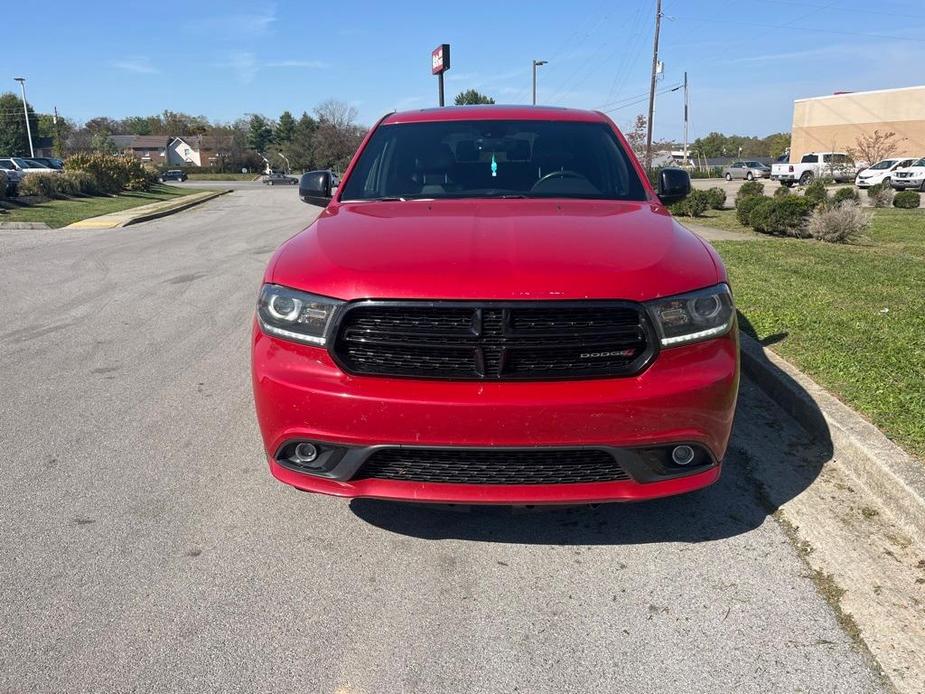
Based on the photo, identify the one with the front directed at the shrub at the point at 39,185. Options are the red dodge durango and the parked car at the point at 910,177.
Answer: the parked car

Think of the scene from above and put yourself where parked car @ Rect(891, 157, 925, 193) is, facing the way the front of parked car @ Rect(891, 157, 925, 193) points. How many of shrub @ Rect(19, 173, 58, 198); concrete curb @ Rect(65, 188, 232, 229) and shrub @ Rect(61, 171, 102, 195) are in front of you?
3

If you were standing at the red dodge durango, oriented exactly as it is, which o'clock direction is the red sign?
The red sign is roughly at 6 o'clock from the red dodge durango.

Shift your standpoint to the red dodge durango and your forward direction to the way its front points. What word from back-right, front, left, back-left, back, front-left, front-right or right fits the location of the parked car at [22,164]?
back-right

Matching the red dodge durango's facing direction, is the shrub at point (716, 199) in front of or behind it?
behind

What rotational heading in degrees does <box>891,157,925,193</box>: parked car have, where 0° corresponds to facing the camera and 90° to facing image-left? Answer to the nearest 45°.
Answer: approximately 45°

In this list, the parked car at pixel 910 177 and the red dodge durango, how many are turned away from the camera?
0

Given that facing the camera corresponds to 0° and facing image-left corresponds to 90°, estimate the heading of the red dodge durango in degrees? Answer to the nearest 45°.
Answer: approximately 0°

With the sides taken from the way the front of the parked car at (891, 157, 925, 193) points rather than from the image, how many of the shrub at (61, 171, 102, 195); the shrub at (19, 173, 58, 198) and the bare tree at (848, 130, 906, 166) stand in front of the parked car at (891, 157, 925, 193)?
2

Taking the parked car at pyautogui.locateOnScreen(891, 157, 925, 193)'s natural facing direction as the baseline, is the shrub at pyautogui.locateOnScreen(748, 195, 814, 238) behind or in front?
in front

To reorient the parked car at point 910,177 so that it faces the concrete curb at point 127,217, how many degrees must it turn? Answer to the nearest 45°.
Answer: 0° — it already faces it

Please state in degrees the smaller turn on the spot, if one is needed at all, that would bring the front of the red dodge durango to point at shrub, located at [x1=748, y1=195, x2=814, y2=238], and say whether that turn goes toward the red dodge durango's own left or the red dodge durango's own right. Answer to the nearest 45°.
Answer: approximately 135° to the red dodge durango's own left

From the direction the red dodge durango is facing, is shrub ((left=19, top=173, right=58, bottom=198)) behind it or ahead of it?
behind

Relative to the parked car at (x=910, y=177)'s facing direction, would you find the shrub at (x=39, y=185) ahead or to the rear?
ahead

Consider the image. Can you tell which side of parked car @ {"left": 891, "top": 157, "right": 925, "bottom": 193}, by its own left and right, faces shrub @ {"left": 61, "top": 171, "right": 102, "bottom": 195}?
front

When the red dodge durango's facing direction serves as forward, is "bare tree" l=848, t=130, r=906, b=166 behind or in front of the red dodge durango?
behind
